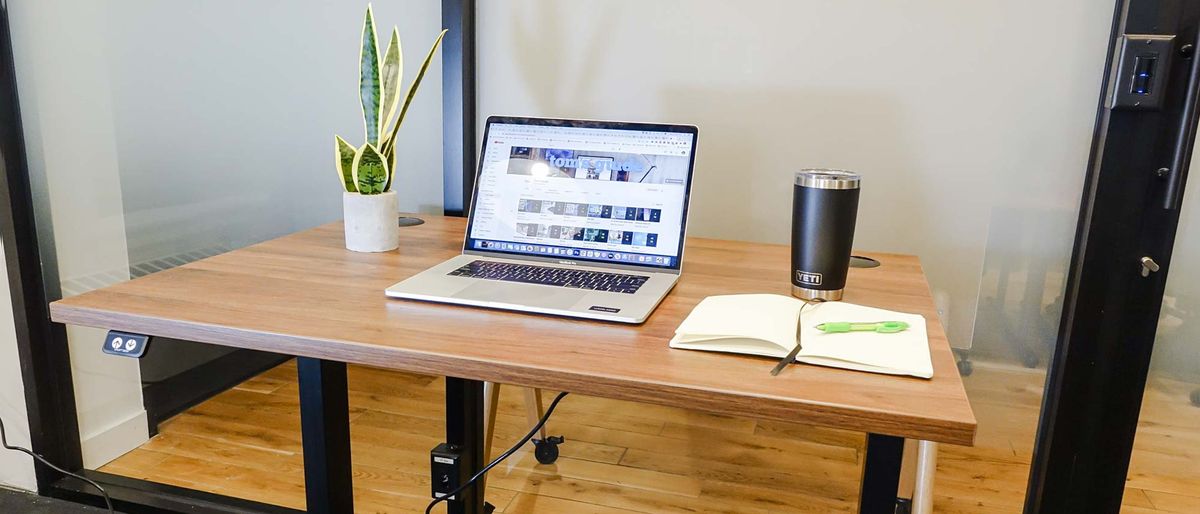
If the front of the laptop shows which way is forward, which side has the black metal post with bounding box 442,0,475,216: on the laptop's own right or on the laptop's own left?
on the laptop's own right

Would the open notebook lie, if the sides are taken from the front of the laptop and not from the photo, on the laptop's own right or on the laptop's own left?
on the laptop's own left

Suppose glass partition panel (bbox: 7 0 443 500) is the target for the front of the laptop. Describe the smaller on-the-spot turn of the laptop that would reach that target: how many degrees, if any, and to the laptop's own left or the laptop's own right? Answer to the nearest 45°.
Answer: approximately 90° to the laptop's own right

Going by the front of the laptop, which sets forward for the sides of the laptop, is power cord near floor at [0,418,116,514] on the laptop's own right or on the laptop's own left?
on the laptop's own right

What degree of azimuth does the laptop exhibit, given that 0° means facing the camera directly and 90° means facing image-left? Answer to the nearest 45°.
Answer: approximately 45°

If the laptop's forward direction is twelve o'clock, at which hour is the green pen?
The green pen is roughly at 9 o'clock from the laptop.
